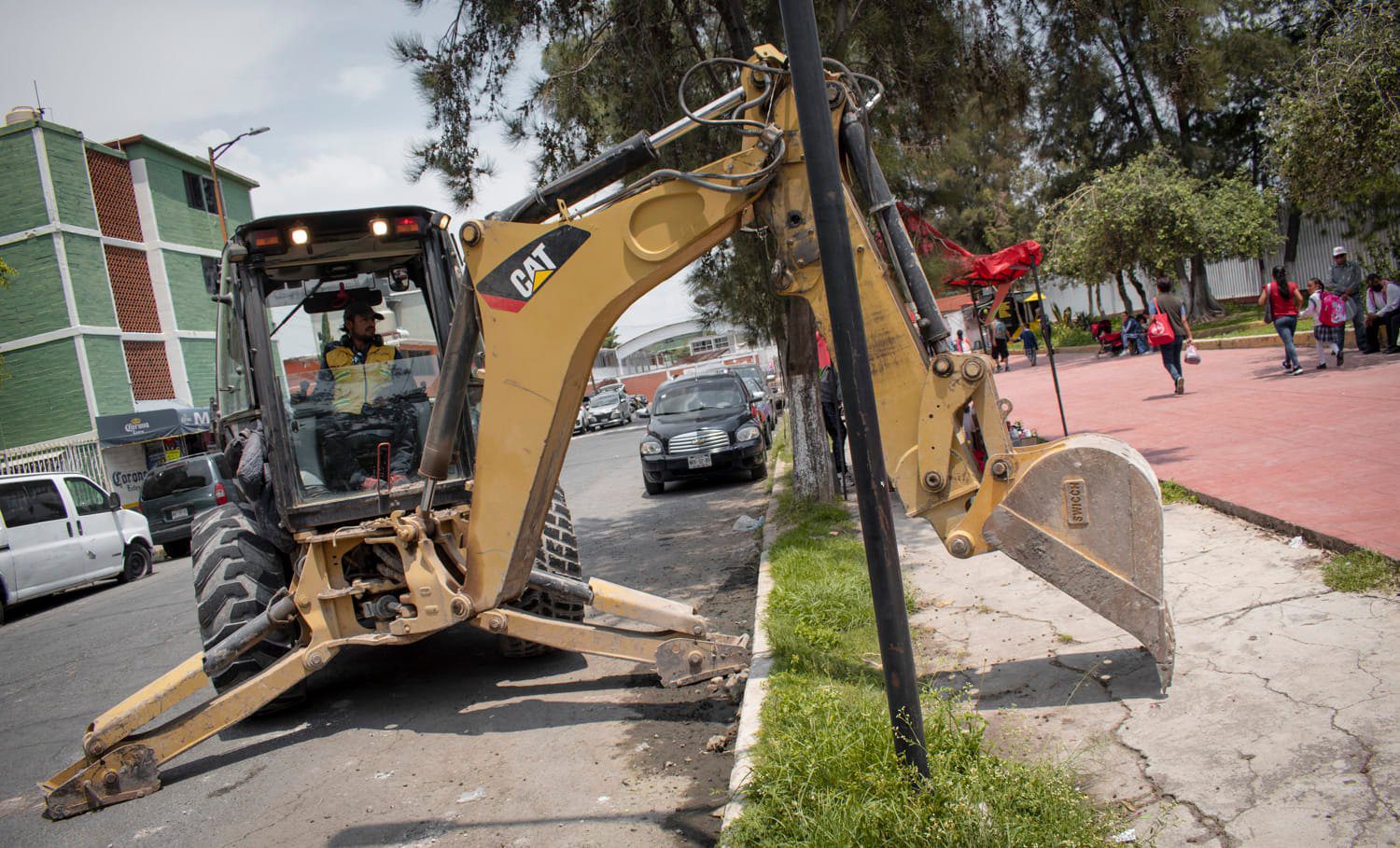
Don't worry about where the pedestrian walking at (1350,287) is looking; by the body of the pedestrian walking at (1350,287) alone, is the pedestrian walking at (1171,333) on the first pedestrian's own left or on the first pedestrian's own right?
on the first pedestrian's own right

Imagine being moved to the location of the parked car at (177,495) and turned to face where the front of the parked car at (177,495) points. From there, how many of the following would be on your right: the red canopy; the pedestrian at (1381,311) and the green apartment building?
2

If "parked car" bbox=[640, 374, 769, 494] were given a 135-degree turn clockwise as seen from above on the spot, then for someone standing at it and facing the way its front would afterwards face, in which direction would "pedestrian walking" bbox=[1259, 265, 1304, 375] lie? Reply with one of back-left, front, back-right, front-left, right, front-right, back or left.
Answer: back-right

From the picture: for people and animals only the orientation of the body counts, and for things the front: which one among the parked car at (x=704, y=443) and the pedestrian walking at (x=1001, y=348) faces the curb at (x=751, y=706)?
the parked car

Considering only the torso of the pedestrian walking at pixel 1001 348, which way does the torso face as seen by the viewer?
away from the camera

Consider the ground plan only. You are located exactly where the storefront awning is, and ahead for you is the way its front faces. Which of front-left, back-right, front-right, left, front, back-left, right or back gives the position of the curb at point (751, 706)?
front-right

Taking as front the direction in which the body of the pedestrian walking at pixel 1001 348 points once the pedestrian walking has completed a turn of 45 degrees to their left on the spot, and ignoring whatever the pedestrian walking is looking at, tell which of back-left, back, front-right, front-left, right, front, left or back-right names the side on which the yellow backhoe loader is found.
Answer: back-left

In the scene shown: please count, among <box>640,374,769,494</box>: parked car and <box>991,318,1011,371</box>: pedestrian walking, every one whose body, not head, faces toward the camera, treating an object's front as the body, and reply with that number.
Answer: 1

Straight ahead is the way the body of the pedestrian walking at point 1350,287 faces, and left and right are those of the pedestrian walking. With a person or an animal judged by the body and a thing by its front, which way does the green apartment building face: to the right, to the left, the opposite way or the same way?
to the left

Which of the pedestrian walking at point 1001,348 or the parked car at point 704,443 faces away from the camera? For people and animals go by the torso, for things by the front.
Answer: the pedestrian walking

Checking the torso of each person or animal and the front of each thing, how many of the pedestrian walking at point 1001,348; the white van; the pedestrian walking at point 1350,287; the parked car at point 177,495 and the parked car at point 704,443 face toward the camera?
2

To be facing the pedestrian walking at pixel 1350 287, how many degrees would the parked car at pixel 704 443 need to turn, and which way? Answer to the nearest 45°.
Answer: approximately 90° to its left
